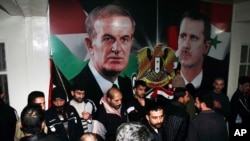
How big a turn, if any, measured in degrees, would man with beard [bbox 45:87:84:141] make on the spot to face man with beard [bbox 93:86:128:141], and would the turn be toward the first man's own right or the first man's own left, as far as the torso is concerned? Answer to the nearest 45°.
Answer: approximately 90° to the first man's own left

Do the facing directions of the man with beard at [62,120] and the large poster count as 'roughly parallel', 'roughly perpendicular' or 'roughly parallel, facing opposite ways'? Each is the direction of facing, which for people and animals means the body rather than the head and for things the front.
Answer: roughly parallel

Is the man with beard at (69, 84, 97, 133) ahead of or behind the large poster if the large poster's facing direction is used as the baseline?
ahead

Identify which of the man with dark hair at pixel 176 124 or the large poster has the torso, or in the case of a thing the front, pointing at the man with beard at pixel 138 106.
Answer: the large poster

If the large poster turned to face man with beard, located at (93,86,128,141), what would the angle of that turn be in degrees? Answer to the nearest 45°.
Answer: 0° — it already faces them

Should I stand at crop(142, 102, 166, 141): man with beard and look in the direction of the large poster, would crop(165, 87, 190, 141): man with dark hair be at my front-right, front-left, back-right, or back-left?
front-right

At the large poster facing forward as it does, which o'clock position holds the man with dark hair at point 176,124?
The man with dark hair is roughly at 12 o'clock from the large poster.

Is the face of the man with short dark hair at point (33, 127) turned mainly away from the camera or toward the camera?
away from the camera

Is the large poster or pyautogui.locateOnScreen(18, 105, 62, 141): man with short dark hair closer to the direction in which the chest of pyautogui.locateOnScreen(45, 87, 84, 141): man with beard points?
the man with short dark hair

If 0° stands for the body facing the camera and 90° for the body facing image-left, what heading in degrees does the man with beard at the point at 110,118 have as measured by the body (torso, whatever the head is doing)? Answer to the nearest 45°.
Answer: approximately 315°

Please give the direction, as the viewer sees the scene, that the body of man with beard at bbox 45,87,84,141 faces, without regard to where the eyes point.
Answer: toward the camera

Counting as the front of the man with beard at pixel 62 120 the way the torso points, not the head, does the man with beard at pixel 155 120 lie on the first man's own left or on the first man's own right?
on the first man's own left

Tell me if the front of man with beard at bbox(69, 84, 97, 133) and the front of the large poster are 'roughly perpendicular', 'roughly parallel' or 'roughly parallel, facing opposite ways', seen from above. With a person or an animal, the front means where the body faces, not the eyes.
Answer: roughly parallel

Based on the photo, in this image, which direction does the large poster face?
toward the camera

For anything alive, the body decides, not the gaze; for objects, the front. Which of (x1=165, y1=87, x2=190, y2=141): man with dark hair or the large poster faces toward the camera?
the large poster

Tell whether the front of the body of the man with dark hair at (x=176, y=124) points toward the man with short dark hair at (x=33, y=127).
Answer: no

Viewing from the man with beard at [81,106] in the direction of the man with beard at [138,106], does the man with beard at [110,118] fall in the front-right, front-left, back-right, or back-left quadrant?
front-right
